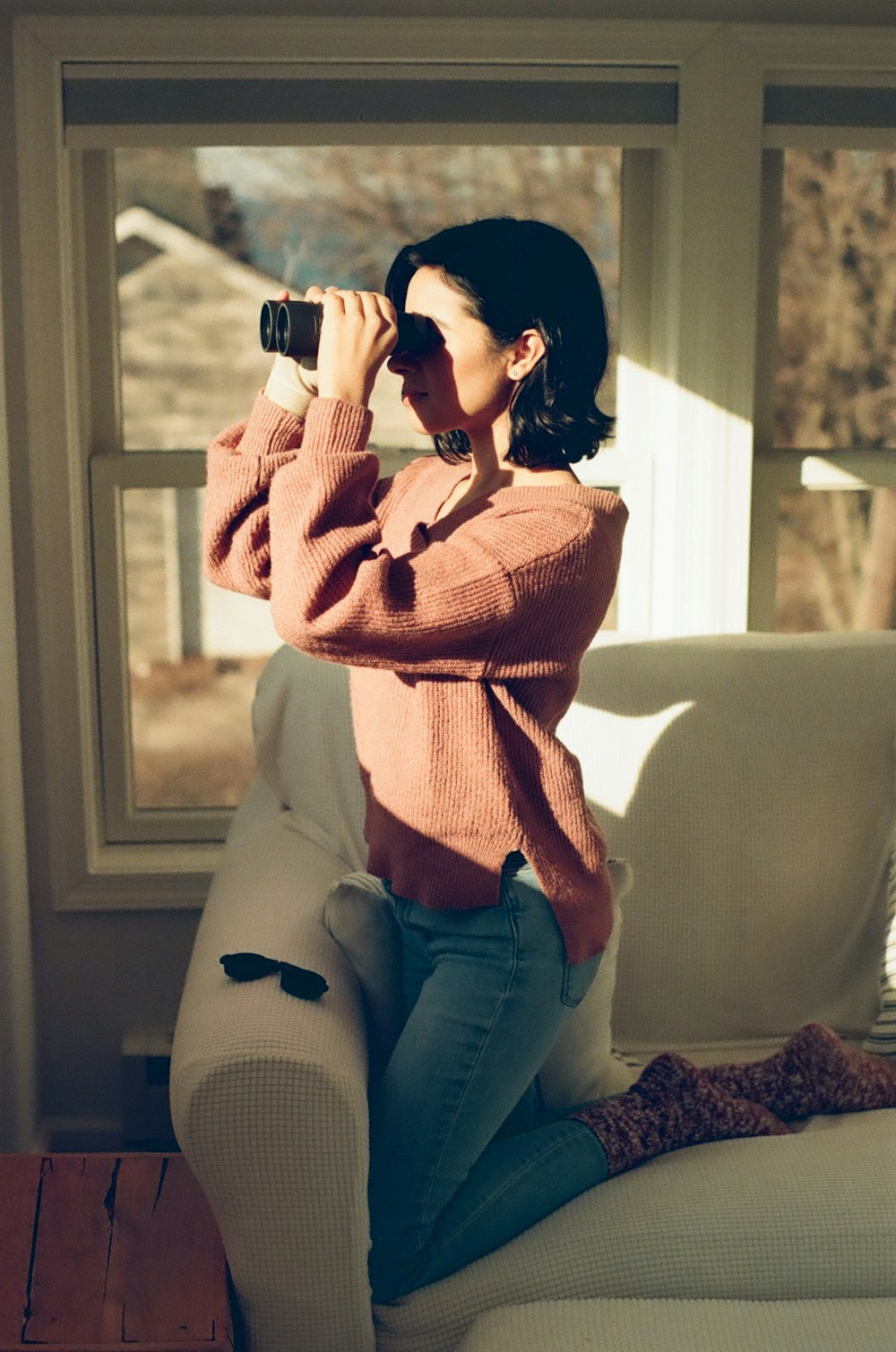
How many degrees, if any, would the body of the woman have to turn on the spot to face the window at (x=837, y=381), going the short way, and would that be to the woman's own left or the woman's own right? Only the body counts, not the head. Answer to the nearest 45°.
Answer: approximately 135° to the woman's own right

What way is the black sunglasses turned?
toward the camera

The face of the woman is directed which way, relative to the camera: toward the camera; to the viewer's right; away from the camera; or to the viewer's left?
to the viewer's left

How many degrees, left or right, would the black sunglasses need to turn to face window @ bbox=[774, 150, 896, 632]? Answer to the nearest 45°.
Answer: approximately 135° to its left

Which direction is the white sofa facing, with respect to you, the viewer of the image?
facing the viewer

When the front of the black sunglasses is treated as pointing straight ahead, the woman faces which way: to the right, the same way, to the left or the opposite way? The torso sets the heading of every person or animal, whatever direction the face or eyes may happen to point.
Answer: to the right

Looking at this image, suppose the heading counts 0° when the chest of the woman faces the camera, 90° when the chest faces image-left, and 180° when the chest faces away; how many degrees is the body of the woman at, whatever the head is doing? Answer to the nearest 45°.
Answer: approximately 90°
